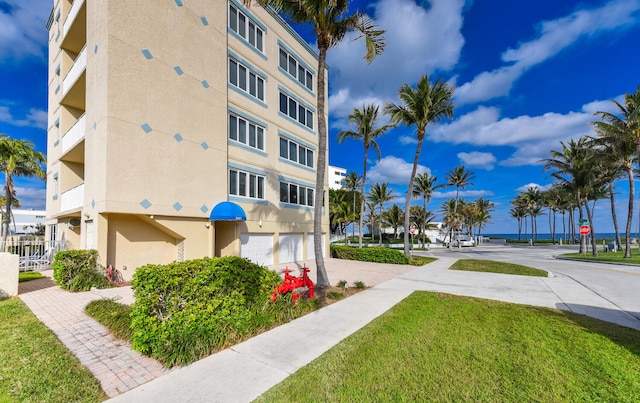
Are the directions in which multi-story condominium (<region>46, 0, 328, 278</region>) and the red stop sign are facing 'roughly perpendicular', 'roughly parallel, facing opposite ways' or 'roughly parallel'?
roughly perpendicular

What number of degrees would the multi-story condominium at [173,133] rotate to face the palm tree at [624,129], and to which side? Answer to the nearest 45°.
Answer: approximately 45° to its left

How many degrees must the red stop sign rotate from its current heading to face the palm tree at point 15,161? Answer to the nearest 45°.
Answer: approximately 45° to its right

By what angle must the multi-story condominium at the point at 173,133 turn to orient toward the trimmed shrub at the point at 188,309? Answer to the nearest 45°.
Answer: approximately 45° to its right

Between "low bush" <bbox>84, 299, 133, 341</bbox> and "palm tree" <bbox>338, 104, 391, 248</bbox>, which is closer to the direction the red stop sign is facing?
the low bush

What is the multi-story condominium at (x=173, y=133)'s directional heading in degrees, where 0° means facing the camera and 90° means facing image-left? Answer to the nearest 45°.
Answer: approximately 315°
